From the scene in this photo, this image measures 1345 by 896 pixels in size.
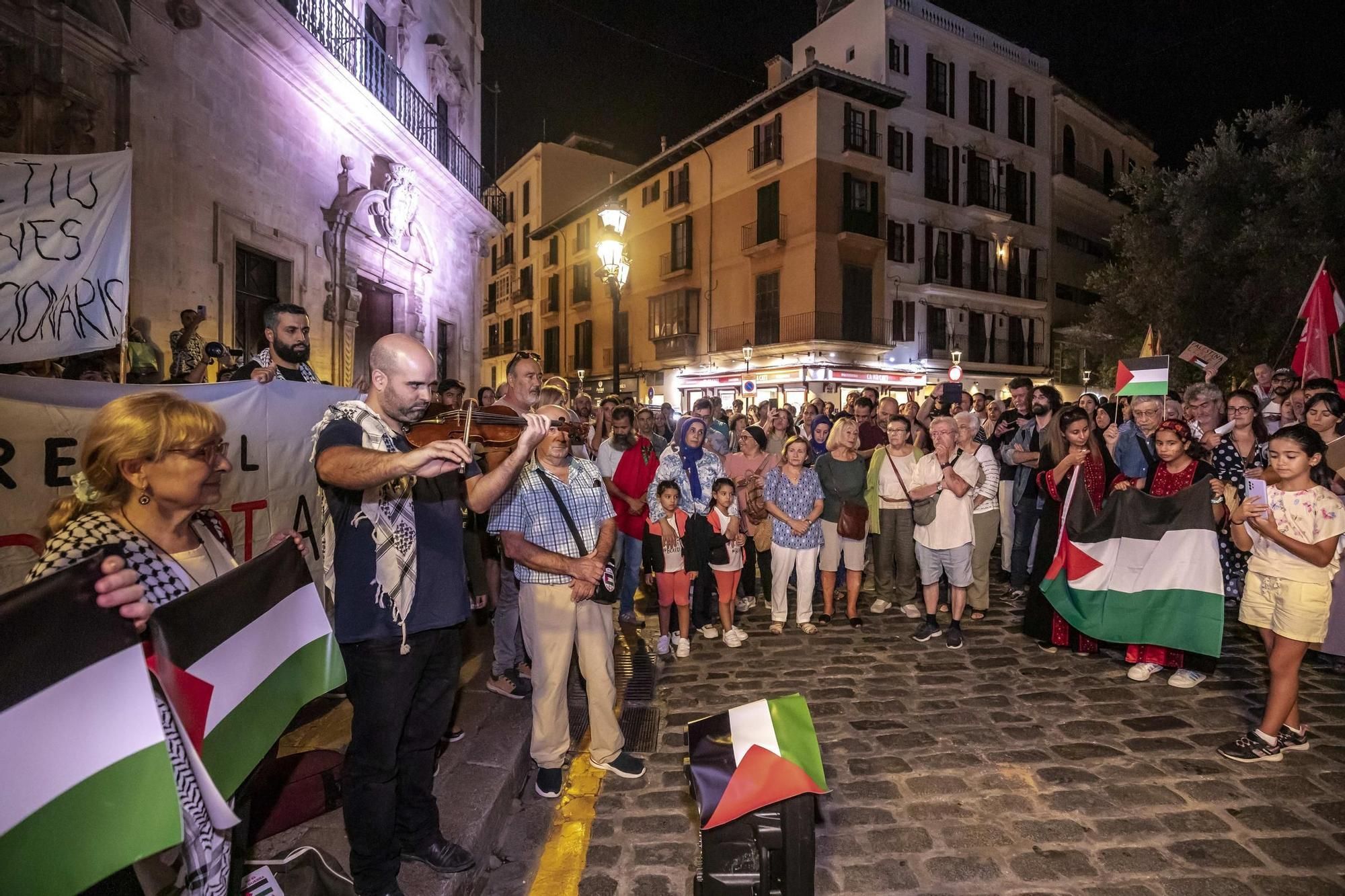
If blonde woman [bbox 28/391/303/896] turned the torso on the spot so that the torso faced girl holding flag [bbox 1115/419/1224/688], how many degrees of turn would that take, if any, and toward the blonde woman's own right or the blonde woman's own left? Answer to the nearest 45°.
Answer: approximately 45° to the blonde woman's own left

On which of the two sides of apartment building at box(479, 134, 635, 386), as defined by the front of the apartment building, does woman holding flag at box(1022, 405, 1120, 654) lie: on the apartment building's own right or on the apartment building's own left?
on the apartment building's own left

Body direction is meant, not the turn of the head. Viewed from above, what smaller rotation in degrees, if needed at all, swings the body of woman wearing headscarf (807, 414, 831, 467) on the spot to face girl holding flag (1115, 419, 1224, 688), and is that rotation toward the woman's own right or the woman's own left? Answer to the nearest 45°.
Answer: approximately 45° to the woman's own left

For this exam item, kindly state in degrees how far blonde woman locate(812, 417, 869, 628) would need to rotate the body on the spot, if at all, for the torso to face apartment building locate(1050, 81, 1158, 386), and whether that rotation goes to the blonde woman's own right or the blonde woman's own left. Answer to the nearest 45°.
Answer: approximately 180°

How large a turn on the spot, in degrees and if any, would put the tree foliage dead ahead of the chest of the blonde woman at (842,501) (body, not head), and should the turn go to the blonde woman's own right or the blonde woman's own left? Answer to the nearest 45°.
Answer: approximately 135° to the blonde woman's own left

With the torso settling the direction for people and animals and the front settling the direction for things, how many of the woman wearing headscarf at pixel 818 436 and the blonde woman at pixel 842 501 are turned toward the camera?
2

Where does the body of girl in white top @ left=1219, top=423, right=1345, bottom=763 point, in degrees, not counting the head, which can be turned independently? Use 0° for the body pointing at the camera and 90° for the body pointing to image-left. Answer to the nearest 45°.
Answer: approximately 45°

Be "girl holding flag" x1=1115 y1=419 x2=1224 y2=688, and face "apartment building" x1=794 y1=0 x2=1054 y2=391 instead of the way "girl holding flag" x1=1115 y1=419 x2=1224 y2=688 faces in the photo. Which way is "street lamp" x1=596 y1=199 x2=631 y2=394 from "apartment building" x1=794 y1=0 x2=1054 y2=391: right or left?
left
